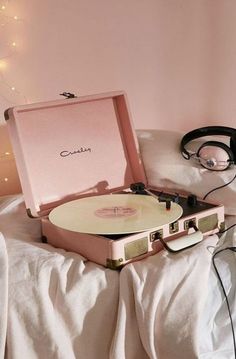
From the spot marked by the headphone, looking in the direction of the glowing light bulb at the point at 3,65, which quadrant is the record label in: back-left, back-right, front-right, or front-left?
front-left

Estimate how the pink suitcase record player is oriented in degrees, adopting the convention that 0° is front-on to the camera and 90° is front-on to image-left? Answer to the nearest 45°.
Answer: approximately 315°
